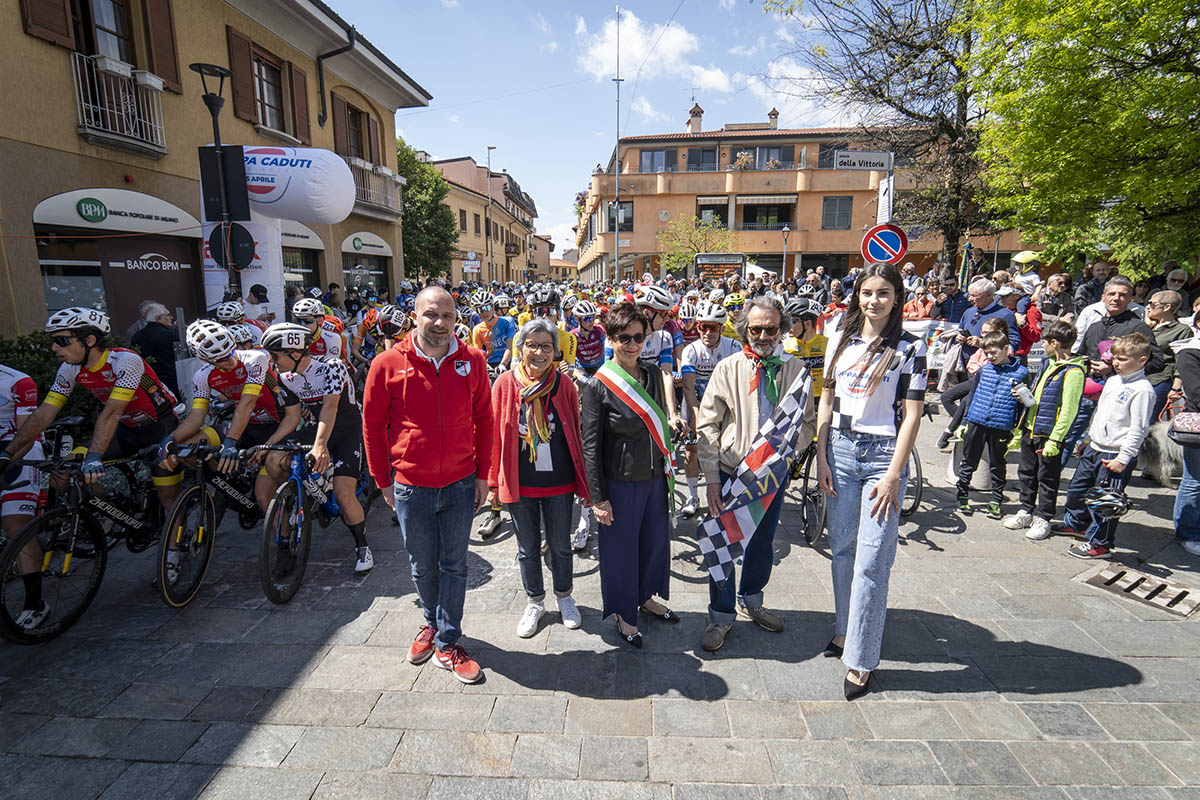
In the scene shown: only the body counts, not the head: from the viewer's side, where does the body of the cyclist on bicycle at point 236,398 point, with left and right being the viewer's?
facing the viewer and to the left of the viewer

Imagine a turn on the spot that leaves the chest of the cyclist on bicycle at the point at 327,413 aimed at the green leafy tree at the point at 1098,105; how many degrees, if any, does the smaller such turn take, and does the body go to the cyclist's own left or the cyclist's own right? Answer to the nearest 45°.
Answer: approximately 135° to the cyclist's own left

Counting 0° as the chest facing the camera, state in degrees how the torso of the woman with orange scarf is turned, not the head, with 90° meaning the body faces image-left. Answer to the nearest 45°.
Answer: approximately 0°

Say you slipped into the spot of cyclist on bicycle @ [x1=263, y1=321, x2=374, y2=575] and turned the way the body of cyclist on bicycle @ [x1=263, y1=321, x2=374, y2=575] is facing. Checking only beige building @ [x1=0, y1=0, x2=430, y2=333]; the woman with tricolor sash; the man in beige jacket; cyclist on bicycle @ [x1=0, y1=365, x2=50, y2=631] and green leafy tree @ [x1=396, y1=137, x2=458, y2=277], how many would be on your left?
2

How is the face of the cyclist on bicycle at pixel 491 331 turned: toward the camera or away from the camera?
toward the camera

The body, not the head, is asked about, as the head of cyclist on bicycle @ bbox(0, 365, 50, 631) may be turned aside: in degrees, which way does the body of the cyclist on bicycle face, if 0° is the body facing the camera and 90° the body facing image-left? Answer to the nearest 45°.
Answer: approximately 45°

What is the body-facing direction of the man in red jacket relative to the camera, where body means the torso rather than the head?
toward the camera

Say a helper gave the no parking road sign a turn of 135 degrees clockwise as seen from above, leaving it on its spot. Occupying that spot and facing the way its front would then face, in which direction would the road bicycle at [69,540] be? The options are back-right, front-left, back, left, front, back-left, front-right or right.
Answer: left

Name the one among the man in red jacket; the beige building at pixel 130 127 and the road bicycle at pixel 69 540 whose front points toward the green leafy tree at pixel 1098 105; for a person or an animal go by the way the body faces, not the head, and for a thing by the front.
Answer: the beige building

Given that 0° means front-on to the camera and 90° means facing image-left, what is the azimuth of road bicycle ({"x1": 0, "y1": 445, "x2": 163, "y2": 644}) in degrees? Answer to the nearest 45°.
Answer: approximately 45°

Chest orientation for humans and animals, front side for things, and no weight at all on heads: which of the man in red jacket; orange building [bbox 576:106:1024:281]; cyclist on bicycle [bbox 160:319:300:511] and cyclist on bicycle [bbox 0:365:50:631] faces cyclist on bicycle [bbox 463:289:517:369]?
the orange building

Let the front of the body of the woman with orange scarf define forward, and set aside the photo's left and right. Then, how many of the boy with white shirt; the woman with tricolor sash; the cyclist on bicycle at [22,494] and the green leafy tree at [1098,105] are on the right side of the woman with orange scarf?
1

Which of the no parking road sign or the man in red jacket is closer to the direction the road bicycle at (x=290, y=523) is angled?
the man in red jacket

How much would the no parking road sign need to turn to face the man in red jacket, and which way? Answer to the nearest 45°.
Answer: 0° — it already faces them

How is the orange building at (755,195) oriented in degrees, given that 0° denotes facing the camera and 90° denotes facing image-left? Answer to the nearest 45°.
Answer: approximately 0°

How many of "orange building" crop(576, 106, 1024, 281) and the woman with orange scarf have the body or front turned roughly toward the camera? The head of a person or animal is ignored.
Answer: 2

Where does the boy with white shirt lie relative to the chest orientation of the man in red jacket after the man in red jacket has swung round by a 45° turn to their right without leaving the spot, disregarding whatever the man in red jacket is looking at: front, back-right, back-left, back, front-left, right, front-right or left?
back-left

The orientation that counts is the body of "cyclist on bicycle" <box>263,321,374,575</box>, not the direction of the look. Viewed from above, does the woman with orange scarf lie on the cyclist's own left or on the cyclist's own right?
on the cyclist's own left

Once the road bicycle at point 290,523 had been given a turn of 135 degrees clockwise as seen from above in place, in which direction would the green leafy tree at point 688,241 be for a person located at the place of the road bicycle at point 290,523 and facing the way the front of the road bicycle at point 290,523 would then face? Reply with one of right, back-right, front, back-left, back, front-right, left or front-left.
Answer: front-right

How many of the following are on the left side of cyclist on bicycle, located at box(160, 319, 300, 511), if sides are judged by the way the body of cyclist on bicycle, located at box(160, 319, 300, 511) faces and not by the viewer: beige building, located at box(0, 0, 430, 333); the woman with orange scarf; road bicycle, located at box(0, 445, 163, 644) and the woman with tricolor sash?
2

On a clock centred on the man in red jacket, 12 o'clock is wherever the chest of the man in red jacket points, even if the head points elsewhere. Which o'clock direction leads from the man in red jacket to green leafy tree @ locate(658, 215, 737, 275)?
The green leafy tree is roughly at 7 o'clock from the man in red jacket.

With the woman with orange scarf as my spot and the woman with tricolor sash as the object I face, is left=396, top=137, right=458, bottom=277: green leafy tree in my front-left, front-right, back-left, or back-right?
back-left

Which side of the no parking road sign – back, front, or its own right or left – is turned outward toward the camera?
front
